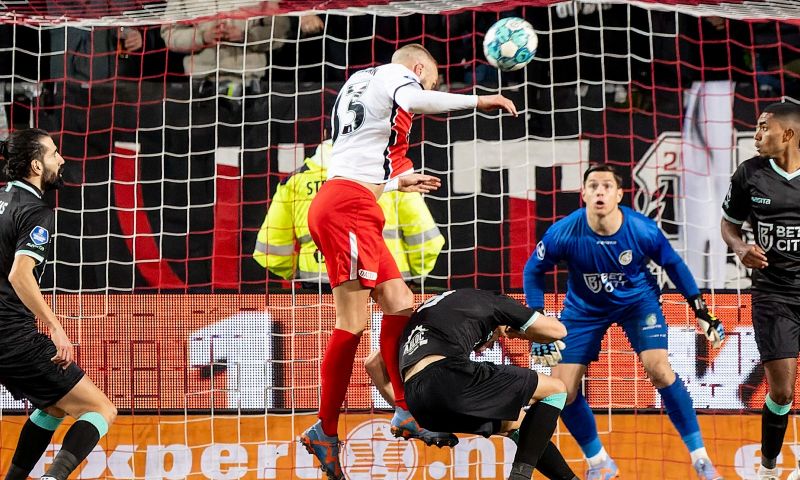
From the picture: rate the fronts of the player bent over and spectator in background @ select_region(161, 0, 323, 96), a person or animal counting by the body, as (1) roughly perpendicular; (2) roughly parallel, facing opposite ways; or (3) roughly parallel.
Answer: roughly perpendicular

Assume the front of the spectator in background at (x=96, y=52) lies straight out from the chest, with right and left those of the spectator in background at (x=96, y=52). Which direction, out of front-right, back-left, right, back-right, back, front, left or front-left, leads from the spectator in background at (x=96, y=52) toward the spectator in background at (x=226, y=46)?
left

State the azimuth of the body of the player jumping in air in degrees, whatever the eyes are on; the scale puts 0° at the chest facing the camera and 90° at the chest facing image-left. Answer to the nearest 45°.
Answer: approximately 225°

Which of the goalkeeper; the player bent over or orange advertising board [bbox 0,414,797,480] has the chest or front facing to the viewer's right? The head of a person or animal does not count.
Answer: the player bent over

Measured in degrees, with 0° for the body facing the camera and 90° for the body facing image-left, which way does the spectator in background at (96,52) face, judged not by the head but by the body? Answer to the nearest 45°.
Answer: approximately 0°

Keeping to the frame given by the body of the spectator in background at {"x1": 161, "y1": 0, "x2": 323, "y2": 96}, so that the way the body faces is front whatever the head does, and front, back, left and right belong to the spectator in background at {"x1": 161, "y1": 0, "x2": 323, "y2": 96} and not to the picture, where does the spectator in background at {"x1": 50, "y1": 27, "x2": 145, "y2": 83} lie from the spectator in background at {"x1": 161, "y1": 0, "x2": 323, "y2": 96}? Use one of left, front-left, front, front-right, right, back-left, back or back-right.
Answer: right

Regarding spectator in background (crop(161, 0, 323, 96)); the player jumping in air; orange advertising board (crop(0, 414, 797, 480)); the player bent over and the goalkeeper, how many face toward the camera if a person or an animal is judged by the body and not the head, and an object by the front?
3

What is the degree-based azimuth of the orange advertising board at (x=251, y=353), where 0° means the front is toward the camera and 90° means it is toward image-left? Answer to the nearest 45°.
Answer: approximately 0°
